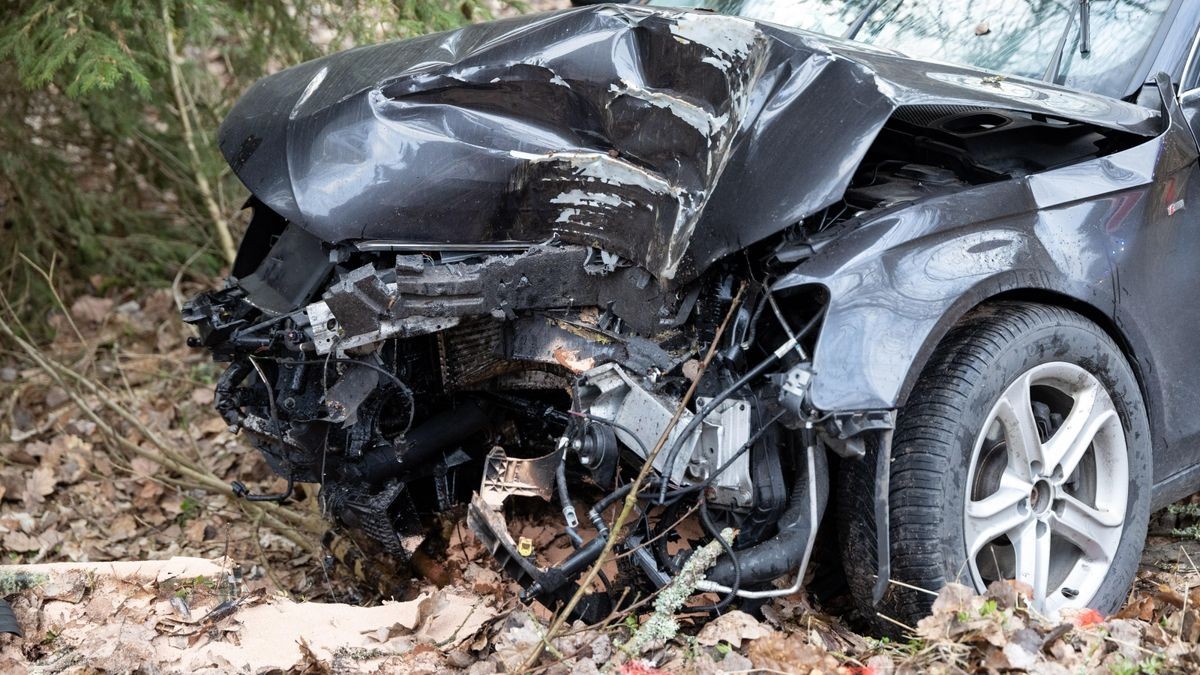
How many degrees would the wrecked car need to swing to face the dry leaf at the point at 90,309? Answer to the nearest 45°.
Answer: approximately 90° to its right

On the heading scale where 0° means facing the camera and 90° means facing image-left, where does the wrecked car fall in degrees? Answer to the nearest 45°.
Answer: approximately 45°
